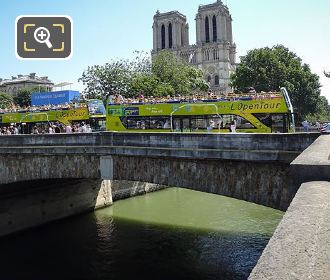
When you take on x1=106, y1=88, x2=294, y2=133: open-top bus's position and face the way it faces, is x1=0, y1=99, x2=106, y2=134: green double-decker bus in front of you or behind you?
behind

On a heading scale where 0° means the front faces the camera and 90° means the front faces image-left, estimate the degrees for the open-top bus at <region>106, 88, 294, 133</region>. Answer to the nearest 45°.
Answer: approximately 270°
